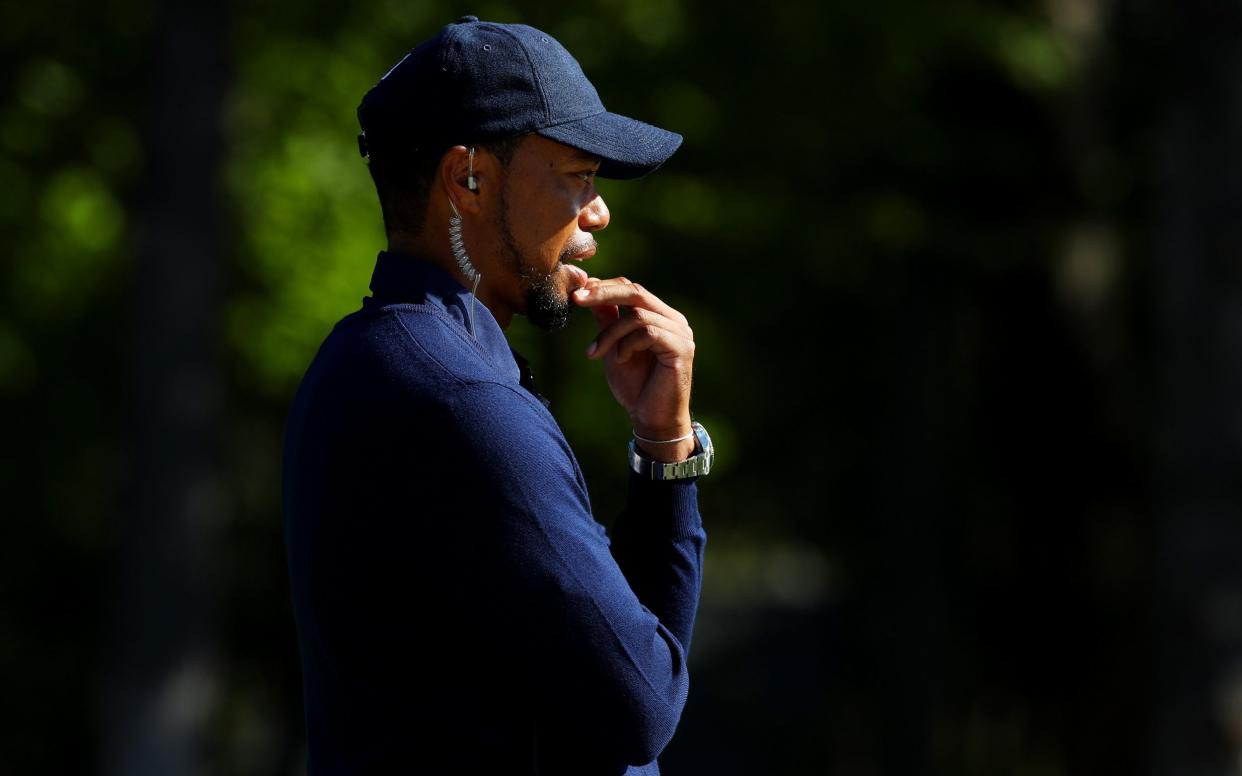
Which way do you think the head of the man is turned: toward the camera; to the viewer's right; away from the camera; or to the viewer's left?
to the viewer's right

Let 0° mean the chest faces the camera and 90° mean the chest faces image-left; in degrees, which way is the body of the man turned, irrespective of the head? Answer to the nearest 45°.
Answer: approximately 270°
